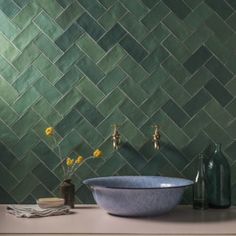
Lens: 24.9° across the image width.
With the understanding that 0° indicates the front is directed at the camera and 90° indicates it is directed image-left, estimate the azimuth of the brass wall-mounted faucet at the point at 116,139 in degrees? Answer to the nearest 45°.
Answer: approximately 0°
